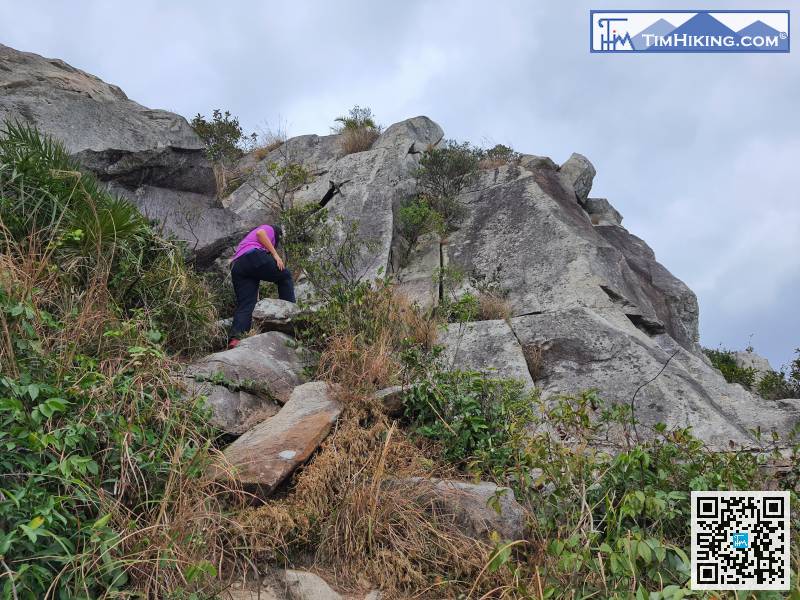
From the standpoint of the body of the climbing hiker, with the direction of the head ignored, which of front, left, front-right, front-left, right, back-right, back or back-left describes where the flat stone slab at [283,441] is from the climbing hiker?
back-right

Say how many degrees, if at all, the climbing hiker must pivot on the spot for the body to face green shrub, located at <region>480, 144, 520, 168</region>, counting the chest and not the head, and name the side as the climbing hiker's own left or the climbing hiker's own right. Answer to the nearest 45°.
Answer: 0° — they already face it

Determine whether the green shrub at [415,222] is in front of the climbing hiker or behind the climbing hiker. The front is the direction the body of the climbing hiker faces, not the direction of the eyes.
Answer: in front

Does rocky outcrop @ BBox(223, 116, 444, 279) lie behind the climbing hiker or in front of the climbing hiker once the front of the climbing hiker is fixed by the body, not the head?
in front

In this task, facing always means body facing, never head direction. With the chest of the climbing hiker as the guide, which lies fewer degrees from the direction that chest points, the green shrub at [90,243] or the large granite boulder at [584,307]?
the large granite boulder

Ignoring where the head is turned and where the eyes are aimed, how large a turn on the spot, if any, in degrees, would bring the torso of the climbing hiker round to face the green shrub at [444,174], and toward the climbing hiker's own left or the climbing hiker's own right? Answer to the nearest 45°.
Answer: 0° — they already face it

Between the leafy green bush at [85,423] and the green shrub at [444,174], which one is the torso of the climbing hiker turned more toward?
the green shrub

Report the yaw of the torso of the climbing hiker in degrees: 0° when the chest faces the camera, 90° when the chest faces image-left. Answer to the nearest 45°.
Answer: approximately 225°

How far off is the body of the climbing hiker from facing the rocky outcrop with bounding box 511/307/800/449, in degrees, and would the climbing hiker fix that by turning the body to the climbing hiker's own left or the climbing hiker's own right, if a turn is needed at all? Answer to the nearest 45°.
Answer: approximately 45° to the climbing hiker's own right

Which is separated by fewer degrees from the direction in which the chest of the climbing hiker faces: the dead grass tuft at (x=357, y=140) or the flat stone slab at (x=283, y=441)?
the dead grass tuft

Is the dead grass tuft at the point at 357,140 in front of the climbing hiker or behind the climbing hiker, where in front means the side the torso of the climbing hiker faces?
in front
